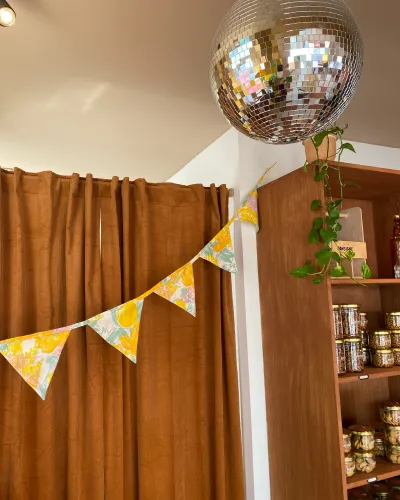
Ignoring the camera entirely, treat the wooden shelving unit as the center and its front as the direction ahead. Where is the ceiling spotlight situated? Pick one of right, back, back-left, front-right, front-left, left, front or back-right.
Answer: right
